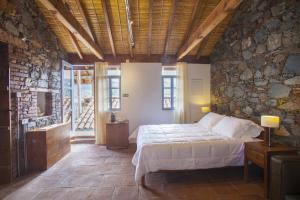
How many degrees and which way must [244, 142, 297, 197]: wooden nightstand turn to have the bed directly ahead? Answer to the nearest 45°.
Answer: approximately 45° to its right

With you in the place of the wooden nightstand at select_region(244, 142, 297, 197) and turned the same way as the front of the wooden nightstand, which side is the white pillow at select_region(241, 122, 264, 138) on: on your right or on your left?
on your right

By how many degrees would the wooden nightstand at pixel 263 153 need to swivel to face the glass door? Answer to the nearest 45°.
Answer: approximately 45° to its right

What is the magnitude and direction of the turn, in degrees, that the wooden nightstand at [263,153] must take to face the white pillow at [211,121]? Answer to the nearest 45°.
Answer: approximately 90° to its right

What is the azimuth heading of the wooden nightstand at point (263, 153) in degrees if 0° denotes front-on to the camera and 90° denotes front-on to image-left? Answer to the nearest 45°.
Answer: approximately 45°

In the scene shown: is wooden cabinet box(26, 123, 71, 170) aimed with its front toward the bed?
yes

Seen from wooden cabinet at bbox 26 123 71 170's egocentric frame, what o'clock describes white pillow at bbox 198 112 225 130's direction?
The white pillow is roughly at 11 o'clock from the wooden cabinet.

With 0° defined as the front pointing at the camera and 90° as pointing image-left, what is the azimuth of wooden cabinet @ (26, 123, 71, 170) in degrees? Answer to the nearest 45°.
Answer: approximately 315°

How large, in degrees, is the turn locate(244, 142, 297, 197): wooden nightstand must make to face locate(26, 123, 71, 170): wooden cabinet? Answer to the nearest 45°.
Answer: approximately 45° to its right
